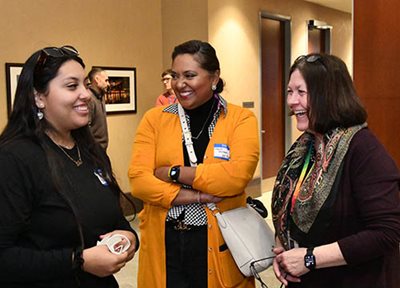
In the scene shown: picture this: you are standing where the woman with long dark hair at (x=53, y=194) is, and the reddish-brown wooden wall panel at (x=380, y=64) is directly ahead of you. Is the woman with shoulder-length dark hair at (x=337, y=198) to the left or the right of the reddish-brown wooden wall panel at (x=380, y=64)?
right

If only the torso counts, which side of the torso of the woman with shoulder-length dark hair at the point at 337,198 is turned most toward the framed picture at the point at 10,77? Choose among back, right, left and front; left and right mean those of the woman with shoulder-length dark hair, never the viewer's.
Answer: right

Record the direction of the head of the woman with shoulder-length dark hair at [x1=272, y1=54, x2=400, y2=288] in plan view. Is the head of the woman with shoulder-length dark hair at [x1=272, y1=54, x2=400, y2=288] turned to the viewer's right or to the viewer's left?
to the viewer's left

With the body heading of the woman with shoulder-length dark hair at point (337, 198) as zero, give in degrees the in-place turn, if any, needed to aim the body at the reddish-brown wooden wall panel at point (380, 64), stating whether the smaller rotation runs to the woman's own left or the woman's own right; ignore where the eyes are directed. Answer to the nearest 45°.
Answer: approximately 135° to the woman's own right

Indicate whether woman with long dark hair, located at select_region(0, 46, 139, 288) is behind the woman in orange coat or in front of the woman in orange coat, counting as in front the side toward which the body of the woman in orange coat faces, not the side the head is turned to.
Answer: in front

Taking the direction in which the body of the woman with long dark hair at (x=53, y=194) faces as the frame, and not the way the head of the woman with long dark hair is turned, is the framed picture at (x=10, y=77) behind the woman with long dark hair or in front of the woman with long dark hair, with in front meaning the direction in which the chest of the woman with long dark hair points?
behind

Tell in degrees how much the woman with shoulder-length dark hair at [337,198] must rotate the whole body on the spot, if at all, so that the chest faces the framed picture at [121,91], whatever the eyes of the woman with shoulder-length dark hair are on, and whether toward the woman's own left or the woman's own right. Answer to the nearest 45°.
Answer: approximately 90° to the woman's own right

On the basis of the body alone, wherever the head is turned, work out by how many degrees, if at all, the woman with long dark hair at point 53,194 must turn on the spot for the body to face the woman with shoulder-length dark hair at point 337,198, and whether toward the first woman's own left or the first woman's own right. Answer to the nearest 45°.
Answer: approximately 45° to the first woman's own left

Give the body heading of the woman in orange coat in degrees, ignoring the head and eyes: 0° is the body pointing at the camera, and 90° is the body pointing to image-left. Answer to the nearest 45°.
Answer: approximately 0°

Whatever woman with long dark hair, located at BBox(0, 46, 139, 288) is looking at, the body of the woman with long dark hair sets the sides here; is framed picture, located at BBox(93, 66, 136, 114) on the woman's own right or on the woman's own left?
on the woman's own left

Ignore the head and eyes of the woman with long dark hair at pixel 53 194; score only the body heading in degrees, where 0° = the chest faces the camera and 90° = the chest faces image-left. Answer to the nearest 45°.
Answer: approximately 315°

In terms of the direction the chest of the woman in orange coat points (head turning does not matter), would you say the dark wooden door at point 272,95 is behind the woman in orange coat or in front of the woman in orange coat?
behind

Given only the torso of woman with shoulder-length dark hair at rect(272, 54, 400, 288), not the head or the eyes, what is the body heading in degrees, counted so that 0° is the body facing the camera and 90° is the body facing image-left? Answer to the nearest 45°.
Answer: approximately 45°
